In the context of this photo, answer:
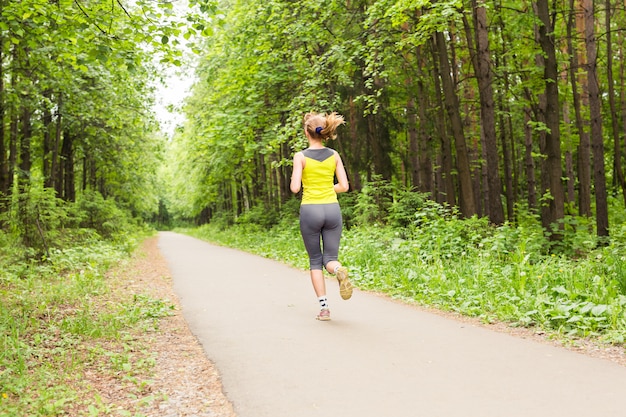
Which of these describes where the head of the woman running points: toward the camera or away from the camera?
away from the camera

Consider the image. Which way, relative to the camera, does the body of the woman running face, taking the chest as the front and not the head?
away from the camera
